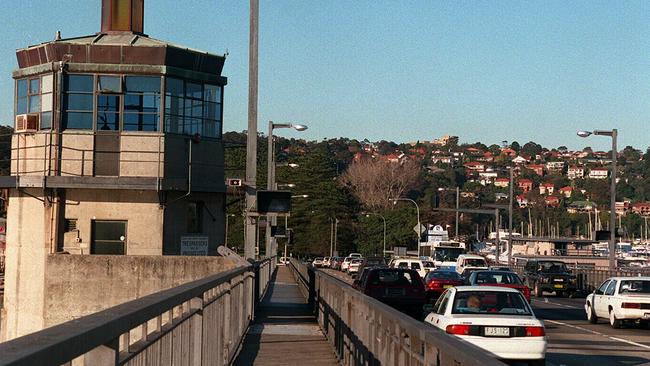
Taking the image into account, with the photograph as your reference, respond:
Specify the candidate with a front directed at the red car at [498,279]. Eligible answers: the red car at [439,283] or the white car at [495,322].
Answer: the white car

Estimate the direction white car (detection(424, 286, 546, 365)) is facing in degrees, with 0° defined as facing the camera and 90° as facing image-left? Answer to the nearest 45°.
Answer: approximately 180°

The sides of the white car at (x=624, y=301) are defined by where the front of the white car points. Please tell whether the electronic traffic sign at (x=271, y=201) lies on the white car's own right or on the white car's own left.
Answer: on the white car's own left

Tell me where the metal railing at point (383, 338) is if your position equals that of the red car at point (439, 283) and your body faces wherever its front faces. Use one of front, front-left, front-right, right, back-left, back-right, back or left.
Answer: back

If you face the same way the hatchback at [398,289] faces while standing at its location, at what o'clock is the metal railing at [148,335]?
The metal railing is roughly at 6 o'clock from the hatchback.

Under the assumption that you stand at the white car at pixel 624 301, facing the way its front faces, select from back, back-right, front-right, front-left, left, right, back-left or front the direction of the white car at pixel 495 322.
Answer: back-left

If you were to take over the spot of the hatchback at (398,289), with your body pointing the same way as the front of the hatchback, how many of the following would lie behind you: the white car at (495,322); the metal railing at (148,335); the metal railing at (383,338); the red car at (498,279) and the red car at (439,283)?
3

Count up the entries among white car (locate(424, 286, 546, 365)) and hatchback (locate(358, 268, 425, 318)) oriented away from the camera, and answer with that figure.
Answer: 2

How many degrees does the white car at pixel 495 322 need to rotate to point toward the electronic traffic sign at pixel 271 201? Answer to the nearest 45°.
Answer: approximately 45° to its left

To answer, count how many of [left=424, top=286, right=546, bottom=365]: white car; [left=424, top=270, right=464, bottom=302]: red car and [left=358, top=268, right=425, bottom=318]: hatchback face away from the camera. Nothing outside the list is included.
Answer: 3

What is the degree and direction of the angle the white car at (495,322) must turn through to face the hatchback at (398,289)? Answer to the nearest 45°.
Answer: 0° — it already faces it

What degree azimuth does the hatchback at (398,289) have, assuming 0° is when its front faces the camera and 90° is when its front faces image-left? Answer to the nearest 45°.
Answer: approximately 180°

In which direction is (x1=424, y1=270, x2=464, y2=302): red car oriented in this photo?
away from the camera
